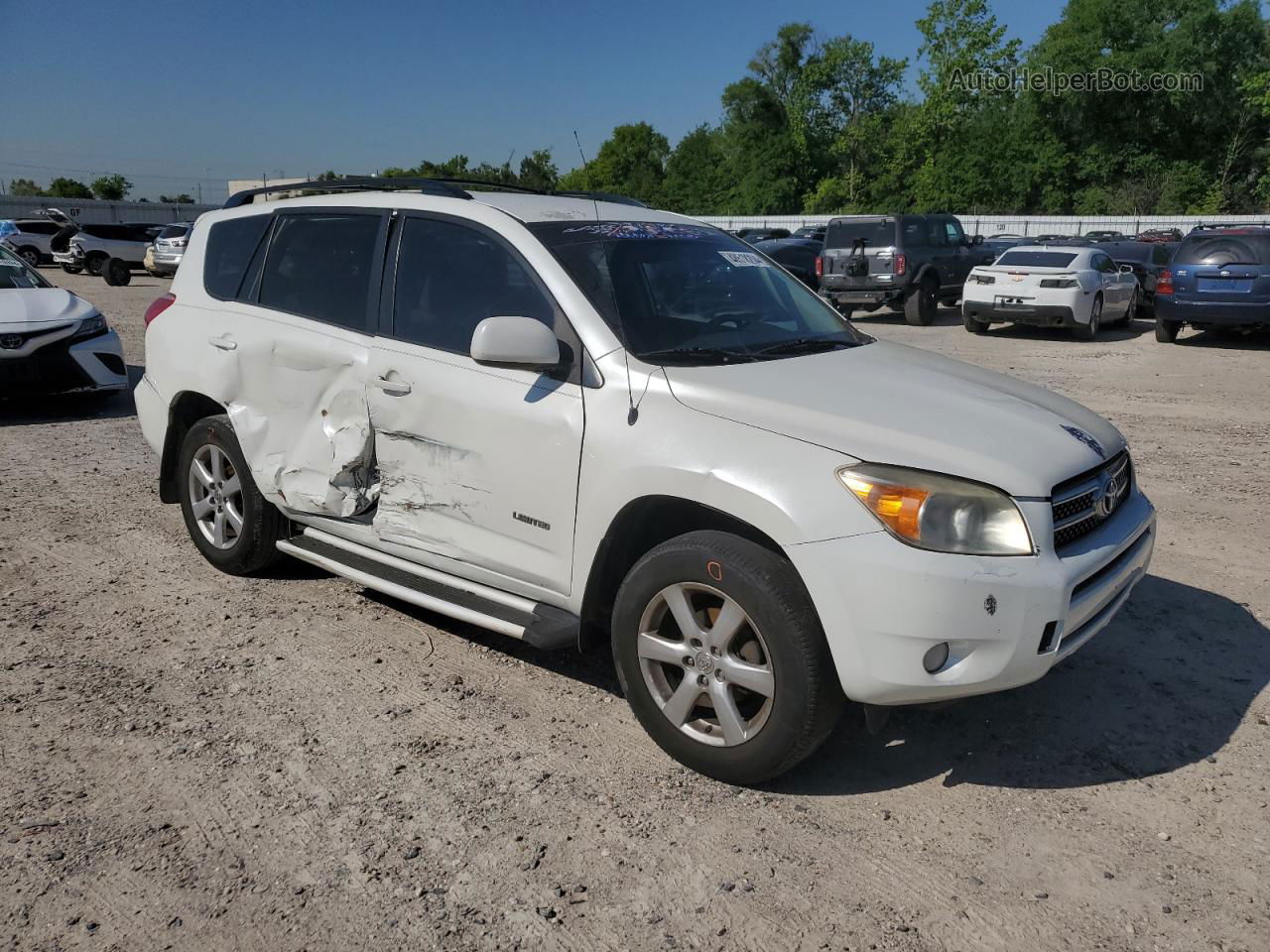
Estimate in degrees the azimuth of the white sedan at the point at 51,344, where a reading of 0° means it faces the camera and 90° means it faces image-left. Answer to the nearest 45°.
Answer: approximately 315°

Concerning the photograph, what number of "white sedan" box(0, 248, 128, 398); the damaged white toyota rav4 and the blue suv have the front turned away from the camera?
1

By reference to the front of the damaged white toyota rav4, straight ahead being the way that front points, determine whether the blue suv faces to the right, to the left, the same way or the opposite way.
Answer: to the left

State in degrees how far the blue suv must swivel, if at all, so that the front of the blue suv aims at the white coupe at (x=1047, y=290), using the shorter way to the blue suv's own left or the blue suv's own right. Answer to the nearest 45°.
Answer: approximately 90° to the blue suv's own left

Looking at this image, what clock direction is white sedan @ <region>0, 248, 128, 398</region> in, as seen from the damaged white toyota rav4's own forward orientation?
The white sedan is roughly at 6 o'clock from the damaged white toyota rav4.

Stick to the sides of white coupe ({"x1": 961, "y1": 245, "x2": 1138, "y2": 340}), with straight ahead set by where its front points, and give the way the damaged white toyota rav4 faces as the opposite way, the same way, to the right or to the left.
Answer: to the right

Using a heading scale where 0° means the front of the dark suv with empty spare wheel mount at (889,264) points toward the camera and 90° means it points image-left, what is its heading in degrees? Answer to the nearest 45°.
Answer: approximately 225°

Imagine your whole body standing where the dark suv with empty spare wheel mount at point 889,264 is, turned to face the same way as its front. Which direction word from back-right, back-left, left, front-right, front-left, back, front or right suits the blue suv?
right

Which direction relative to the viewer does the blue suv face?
away from the camera

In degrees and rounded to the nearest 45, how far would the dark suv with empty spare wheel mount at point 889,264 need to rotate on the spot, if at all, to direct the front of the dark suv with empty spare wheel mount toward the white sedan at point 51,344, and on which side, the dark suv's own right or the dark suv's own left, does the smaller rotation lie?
approximately 180°

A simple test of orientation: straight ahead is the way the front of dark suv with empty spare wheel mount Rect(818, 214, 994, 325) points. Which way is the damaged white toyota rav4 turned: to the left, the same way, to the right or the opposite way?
to the right

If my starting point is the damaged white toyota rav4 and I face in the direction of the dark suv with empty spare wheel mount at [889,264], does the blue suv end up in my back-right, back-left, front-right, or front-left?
front-right
